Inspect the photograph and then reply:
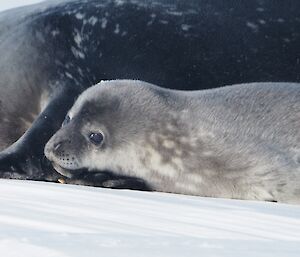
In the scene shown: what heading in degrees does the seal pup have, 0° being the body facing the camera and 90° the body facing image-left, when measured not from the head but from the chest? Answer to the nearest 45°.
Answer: approximately 90°

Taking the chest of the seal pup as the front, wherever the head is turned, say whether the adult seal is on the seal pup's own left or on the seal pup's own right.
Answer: on the seal pup's own right
